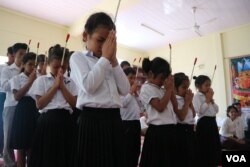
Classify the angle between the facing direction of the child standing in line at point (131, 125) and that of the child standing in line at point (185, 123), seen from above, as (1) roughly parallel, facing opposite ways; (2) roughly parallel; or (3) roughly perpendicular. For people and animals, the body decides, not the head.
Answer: roughly parallel

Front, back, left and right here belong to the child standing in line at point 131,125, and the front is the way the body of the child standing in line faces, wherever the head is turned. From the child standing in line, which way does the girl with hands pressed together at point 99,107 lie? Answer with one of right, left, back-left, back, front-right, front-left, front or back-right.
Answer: front-right

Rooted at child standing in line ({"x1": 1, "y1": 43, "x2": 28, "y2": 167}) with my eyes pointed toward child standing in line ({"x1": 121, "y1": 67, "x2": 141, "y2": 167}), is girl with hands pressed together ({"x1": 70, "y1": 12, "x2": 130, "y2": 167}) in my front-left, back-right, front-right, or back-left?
front-right

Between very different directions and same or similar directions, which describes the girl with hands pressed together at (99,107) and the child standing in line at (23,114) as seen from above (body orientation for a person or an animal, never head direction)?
same or similar directions

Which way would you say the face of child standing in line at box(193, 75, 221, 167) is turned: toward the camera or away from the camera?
toward the camera

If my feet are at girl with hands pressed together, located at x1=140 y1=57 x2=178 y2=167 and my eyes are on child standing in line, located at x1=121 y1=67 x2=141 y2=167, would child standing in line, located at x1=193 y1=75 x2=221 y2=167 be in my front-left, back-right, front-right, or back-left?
front-right
